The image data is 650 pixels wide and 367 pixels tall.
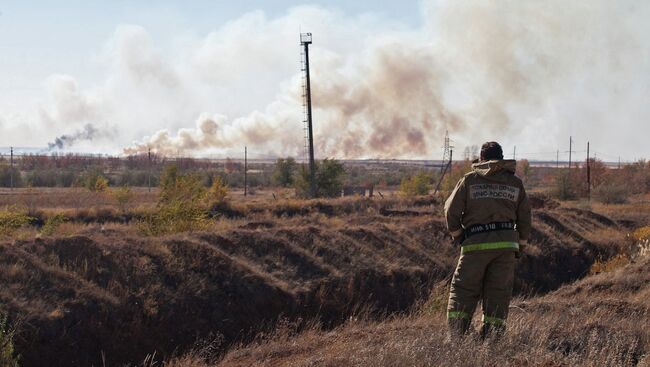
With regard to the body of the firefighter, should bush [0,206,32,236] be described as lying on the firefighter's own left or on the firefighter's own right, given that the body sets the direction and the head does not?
on the firefighter's own left

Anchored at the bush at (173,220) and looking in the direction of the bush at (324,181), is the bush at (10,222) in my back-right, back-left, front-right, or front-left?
back-left

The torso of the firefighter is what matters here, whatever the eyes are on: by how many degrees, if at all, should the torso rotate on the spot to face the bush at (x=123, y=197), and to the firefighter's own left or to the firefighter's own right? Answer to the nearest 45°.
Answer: approximately 45° to the firefighter's own left

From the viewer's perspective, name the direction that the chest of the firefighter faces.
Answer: away from the camera

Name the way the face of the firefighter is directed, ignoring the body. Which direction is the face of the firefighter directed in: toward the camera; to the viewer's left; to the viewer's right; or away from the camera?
away from the camera
